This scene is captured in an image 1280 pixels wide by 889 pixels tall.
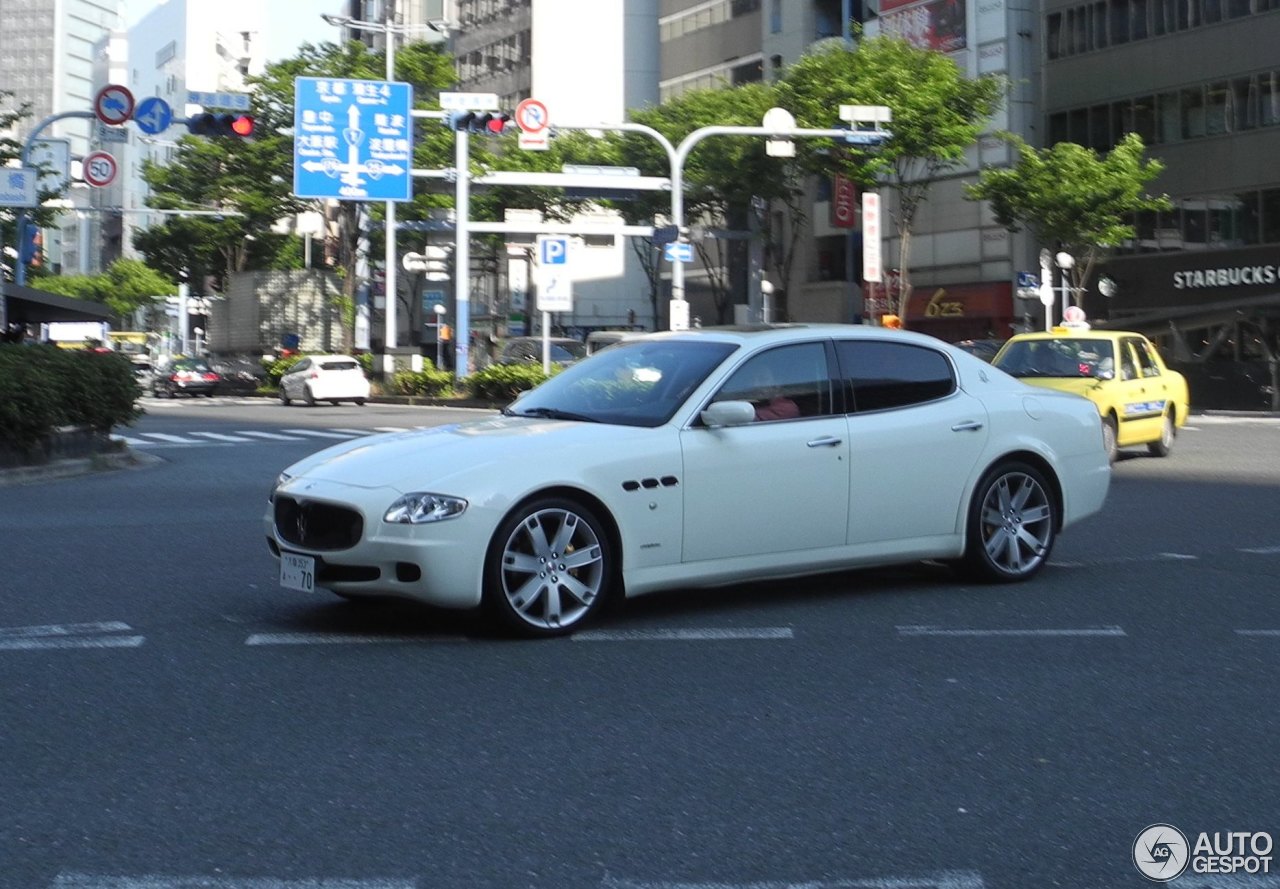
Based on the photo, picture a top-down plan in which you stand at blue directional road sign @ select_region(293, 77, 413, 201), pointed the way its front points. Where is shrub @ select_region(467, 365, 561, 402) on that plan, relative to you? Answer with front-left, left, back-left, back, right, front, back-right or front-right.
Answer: back-left

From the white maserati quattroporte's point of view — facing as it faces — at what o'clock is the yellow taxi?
The yellow taxi is roughly at 5 o'clock from the white maserati quattroporte.
